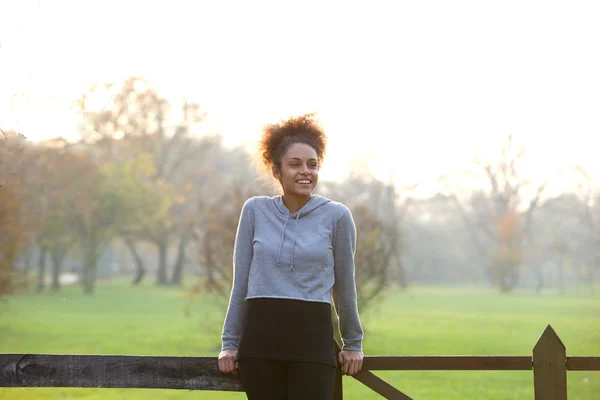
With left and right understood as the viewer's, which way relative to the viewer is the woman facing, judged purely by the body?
facing the viewer
